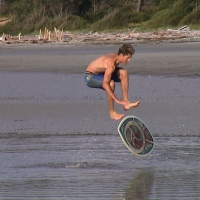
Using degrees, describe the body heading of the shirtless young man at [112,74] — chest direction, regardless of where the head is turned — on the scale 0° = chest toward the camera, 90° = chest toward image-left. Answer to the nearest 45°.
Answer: approximately 270°

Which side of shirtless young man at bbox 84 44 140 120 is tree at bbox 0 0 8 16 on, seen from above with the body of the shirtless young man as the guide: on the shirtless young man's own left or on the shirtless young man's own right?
on the shirtless young man's own left
